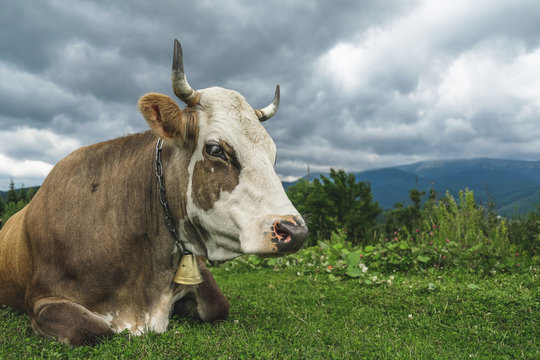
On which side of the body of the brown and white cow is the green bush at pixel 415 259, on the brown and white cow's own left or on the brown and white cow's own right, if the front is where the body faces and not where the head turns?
on the brown and white cow's own left

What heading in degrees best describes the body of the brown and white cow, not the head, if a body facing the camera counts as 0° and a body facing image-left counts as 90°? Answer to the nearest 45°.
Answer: approximately 315°
